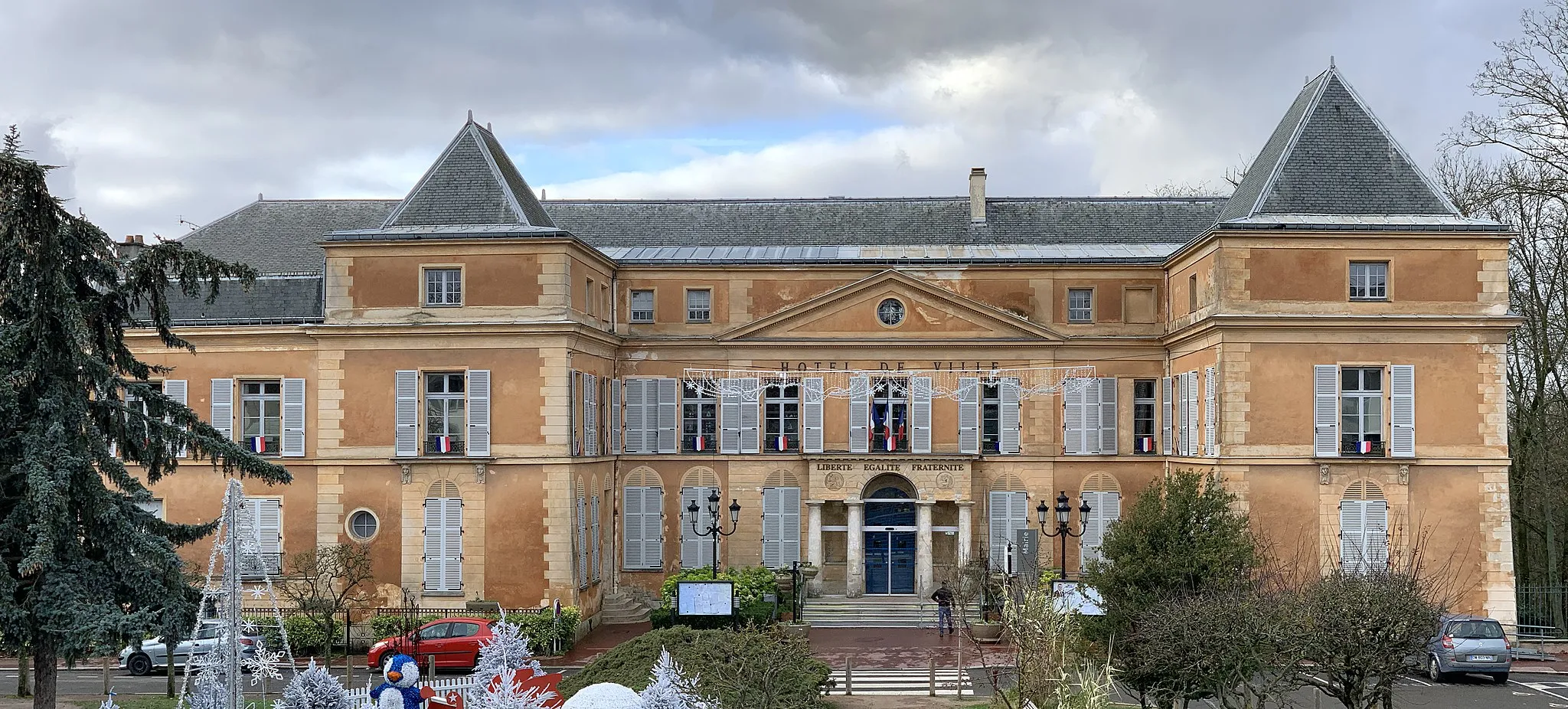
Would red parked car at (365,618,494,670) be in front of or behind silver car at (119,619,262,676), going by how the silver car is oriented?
behind

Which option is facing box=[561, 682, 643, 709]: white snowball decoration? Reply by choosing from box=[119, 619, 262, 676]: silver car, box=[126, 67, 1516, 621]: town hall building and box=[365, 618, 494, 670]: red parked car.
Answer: the town hall building

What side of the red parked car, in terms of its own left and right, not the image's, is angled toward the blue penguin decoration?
left

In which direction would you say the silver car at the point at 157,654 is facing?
to the viewer's left

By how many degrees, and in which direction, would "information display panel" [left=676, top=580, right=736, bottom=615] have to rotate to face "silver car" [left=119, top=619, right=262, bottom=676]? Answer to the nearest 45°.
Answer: approximately 90° to its right

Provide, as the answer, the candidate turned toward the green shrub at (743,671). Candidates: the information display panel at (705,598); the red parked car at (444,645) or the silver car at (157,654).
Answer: the information display panel

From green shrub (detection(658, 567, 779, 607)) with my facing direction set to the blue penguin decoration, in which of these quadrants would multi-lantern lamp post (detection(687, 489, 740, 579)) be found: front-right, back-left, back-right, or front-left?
back-right

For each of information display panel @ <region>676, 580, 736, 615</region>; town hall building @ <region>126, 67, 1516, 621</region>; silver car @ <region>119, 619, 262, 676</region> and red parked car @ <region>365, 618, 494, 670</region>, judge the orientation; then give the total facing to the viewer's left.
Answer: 2

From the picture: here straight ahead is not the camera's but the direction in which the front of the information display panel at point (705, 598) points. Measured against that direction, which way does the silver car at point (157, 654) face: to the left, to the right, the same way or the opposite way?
to the right

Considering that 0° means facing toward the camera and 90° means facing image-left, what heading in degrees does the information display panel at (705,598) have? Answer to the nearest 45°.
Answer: approximately 0°

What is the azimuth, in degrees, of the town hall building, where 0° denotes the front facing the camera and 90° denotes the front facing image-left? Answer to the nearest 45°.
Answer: approximately 0°

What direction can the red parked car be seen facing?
to the viewer's left

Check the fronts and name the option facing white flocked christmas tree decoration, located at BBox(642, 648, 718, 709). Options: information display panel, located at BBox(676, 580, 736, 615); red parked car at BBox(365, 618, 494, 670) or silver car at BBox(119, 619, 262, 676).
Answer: the information display panel

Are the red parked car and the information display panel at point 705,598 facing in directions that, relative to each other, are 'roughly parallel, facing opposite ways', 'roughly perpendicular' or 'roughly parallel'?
roughly perpendicular

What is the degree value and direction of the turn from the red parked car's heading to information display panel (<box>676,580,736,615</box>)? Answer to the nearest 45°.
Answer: approximately 180°

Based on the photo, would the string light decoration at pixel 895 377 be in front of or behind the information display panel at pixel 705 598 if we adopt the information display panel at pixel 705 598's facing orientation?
behind
